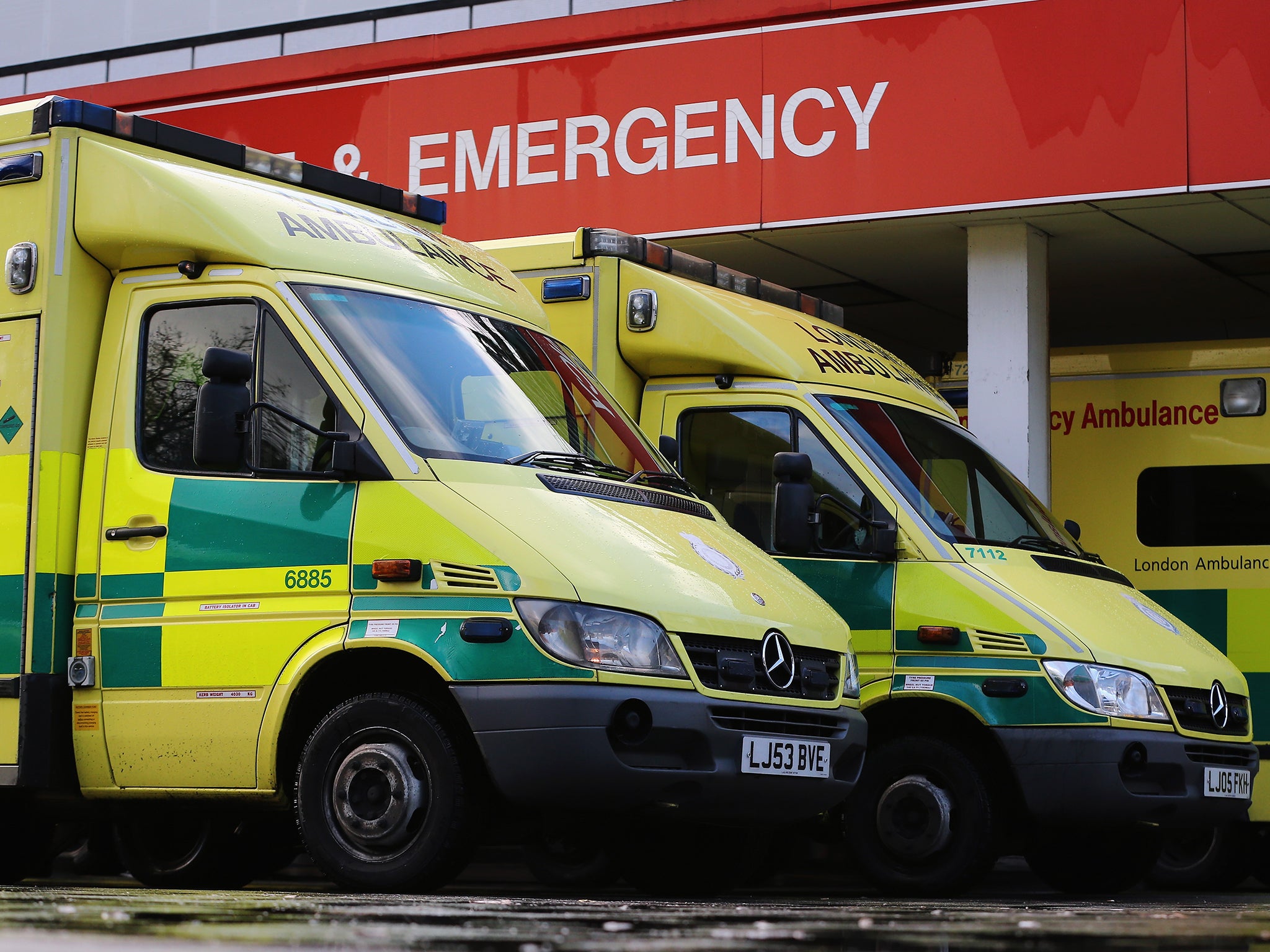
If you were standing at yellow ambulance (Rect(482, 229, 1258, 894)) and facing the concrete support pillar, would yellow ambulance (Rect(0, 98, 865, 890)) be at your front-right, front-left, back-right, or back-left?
back-left

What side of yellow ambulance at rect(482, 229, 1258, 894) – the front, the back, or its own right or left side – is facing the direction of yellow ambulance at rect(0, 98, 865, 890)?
right

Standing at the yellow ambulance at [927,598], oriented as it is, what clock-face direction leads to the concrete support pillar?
The concrete support pillar is roughly at 8 o'clock from the yellow ambulance.

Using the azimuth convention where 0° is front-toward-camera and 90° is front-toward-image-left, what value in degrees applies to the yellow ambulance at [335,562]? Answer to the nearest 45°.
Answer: approximately 315°

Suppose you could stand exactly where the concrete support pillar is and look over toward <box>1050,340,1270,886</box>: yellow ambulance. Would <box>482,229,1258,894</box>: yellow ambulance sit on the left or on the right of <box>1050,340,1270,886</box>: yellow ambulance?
right

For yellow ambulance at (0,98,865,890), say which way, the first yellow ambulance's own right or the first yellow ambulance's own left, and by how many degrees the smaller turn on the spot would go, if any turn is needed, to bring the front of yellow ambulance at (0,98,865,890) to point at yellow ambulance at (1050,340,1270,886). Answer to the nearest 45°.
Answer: approximately 90° to the first yellow ambulance's own left

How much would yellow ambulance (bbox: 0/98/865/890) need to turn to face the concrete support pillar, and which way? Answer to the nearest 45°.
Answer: approximately 90° to its left
